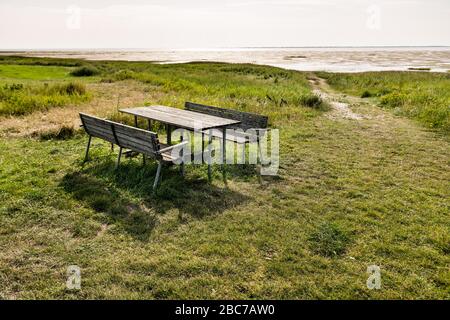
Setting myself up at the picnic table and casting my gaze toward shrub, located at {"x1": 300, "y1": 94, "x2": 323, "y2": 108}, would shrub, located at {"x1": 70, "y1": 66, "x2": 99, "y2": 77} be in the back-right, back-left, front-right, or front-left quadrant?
front-left

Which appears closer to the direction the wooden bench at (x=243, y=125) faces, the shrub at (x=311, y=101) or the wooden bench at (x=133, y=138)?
the wooden bench

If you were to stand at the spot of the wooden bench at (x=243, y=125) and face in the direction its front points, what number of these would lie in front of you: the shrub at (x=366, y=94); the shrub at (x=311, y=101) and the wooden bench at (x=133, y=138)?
1

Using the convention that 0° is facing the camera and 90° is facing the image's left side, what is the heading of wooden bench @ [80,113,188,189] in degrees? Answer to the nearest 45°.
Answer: approximately 225°

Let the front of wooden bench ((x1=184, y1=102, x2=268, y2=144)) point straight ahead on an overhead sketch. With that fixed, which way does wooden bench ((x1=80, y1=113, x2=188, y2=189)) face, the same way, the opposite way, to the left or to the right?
the opposite way

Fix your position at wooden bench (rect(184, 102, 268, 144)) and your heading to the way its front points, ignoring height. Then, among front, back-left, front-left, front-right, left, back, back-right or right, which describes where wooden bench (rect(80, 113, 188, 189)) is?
front

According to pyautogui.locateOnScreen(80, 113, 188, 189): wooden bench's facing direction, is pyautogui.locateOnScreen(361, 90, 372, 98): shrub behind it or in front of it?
in front

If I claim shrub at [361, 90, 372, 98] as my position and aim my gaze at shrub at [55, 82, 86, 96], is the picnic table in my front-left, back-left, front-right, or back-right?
front-left

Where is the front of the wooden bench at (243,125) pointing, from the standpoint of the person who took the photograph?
facing the viewer and to the left of the viewer

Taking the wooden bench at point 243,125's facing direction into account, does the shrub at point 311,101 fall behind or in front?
behind

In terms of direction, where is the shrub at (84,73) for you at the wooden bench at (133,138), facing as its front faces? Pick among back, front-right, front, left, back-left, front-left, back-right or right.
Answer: front-left

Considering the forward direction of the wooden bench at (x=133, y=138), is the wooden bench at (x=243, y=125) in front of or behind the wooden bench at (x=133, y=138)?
in front
